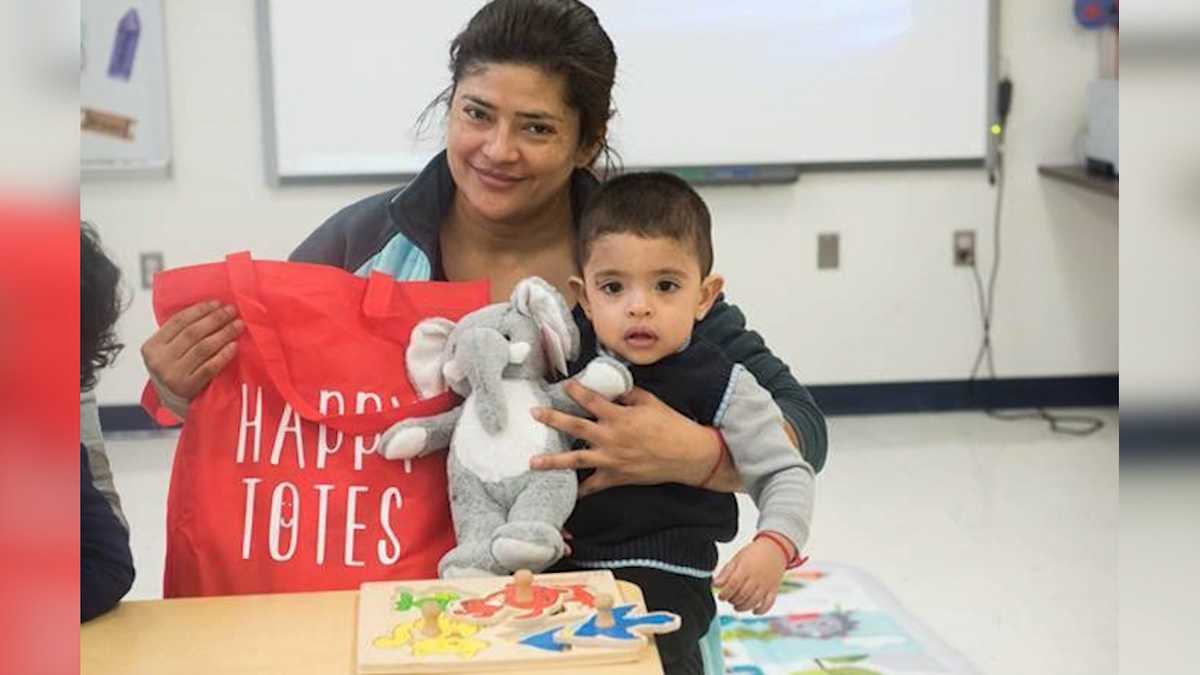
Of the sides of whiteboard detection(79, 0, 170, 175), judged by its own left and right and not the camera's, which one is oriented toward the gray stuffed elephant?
front

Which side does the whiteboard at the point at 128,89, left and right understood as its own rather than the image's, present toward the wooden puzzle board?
front

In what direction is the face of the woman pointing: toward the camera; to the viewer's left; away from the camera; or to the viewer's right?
toward the camera

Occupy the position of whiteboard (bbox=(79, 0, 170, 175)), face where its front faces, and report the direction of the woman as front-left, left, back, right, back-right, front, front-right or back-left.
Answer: front

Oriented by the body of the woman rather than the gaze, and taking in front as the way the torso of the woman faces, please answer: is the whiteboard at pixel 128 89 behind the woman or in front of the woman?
behind

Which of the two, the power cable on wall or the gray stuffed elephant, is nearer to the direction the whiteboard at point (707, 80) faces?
the gray stuffed elephant

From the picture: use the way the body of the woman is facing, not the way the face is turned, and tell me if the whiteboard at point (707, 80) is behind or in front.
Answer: behind

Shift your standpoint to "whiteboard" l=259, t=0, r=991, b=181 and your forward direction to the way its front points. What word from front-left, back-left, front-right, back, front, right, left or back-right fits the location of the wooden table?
front

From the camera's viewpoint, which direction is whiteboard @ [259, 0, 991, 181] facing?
toward the camera

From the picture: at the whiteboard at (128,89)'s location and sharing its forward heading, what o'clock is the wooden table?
The wooden table is roughly at 12 o'clock from the whiteboard.

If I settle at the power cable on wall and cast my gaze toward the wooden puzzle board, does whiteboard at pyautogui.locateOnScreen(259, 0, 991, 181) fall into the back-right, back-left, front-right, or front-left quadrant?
front-right

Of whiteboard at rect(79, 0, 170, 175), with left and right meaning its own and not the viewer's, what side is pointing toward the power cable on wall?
left

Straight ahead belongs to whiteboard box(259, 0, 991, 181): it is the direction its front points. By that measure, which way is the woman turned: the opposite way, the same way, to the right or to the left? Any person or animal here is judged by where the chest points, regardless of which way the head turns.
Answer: the same way

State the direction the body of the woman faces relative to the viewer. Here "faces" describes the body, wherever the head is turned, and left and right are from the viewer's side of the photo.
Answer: facing the viewer
